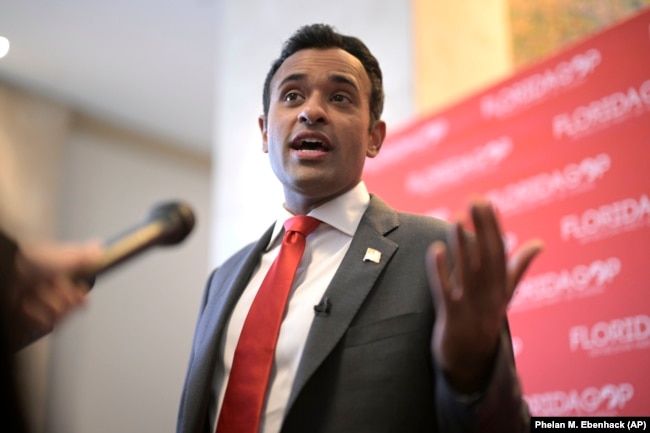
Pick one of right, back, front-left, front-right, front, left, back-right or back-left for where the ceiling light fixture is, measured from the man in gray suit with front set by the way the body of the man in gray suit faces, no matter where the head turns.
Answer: right

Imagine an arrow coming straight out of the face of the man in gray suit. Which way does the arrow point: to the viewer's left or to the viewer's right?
to the viewer's left

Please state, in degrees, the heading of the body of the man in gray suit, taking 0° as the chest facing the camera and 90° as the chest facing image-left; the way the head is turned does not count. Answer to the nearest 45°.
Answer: approximately 45°
